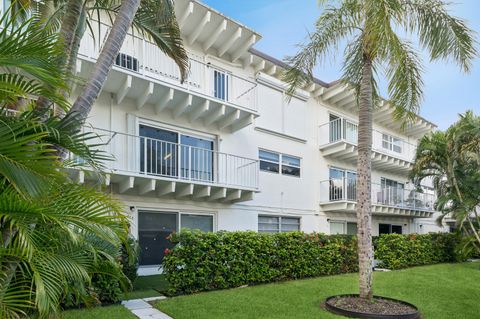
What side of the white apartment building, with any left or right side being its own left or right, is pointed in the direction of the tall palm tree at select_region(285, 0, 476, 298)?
front

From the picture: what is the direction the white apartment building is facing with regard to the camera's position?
facing the viewer and to the right of the viewer

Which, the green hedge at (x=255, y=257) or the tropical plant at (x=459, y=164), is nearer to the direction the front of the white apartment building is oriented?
the green hedge

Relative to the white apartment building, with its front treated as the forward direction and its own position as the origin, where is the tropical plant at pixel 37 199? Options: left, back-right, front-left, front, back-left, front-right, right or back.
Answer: front-right
